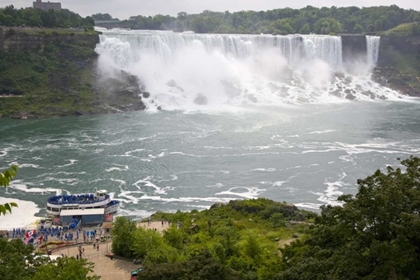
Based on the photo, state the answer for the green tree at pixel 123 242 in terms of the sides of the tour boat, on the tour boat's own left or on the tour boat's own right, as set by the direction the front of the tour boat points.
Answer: on the tour boat's own right

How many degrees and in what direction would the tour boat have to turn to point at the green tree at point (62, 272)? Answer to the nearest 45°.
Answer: approximately 90° to its right

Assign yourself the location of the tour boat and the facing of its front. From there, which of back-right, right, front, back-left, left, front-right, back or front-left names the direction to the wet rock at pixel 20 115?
left

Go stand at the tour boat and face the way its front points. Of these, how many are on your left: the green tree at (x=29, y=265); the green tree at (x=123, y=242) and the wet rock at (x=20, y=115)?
1

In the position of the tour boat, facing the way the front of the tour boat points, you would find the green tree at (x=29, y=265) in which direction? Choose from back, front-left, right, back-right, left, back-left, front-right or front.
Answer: right
